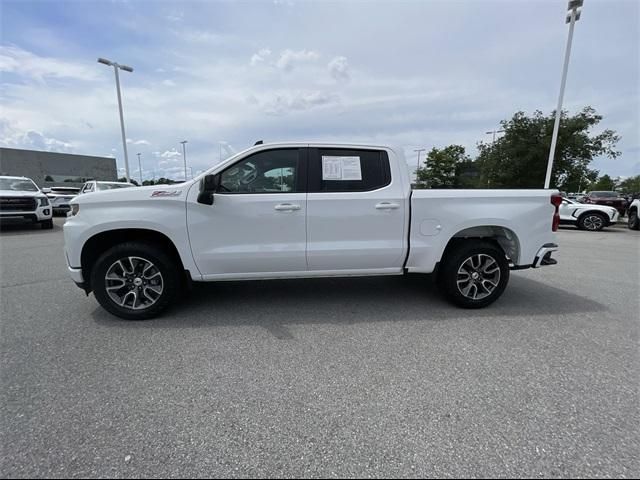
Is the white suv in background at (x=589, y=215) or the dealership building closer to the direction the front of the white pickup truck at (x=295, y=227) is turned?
the dealership building

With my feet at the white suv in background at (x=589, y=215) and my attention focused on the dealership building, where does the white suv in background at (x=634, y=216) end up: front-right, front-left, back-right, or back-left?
back-right

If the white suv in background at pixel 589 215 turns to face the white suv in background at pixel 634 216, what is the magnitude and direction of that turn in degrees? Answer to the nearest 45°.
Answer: approximately 45° to its left

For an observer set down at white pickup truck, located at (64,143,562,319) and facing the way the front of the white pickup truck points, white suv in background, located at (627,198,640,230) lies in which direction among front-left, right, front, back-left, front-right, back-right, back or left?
back-right

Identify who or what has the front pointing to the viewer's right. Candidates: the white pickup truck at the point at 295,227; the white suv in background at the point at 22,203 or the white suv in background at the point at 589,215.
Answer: the white suv in background at the point at 589,215

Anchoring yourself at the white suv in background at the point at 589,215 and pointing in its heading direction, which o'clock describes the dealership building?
The dealership building is roughly at 6 o'clock from the white suv in background.

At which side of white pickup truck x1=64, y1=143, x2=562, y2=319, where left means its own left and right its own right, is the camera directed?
left
